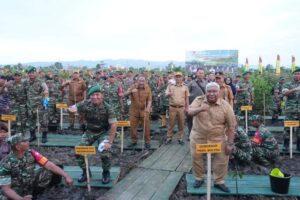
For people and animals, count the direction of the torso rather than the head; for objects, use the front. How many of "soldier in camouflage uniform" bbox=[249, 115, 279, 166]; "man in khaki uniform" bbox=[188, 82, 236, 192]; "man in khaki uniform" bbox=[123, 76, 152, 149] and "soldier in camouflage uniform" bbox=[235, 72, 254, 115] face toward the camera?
3

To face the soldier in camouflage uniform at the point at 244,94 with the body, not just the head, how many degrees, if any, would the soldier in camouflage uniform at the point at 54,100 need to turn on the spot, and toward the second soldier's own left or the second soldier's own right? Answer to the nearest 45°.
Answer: approximately 45° to the second soldier's own left

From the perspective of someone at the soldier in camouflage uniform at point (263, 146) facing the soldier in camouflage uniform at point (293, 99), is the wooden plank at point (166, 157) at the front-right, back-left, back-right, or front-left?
back-left

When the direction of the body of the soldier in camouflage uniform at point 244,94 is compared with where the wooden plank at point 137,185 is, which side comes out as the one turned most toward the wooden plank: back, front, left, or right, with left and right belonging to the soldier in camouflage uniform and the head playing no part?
front

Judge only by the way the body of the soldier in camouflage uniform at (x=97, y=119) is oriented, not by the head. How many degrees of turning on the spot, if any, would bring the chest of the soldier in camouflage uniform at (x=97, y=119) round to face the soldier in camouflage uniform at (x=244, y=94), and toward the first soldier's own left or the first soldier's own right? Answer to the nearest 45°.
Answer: approximately 135° to the first soldier's own left

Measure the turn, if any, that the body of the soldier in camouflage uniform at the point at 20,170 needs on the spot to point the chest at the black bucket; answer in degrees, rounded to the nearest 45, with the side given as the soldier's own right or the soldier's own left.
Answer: approximately 45° to the soldier's own left

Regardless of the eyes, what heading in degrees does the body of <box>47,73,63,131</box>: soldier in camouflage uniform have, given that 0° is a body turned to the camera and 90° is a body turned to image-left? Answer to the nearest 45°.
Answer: approximately 0°

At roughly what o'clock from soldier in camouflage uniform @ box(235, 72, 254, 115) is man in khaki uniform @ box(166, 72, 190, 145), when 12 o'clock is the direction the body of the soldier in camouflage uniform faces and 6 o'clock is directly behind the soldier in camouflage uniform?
The man in khaki uniform is roughly at 1 o'clock from the soldier in camouflage uniform.
